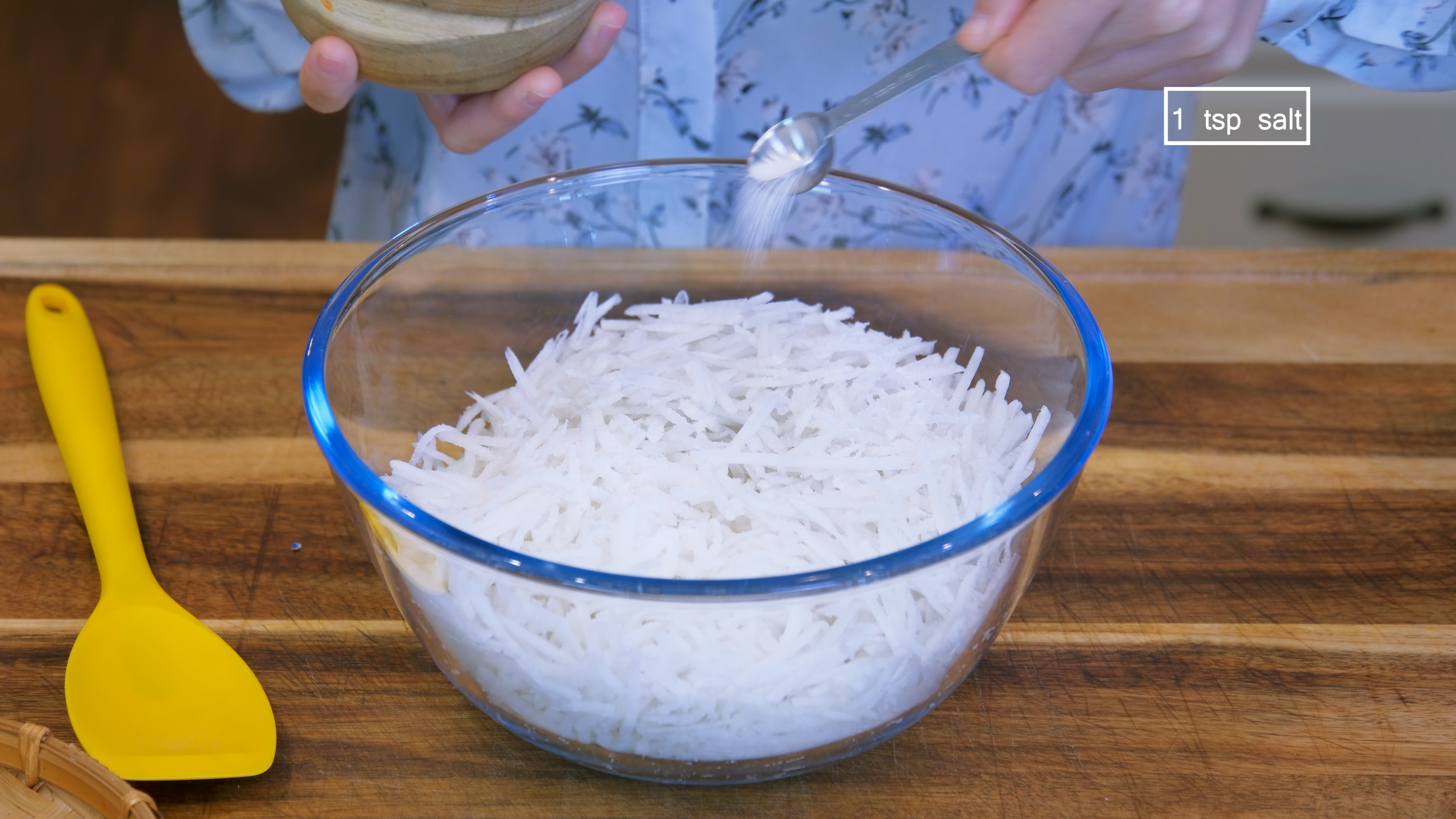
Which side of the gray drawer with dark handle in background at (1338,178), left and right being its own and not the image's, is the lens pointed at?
front

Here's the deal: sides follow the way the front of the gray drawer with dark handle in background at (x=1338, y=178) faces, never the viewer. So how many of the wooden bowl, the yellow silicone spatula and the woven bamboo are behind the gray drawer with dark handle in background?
0

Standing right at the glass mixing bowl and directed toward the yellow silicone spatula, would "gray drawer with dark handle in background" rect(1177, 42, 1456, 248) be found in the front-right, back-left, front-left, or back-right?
back-right

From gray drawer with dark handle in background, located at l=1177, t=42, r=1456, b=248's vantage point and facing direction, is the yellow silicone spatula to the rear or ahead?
ahead

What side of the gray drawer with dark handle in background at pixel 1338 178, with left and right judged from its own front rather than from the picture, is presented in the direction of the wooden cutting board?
front

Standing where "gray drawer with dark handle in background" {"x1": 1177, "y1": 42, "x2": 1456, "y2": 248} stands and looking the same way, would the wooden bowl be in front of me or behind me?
in front

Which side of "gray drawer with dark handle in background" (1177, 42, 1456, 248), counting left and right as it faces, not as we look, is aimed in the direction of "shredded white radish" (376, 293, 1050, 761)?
front

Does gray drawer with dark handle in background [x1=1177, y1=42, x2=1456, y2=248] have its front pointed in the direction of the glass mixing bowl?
yes

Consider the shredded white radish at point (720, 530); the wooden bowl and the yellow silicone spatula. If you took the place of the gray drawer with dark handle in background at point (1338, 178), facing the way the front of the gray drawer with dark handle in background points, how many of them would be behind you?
0

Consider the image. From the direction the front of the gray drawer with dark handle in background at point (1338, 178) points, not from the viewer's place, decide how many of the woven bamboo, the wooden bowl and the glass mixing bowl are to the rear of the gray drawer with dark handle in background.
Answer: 0

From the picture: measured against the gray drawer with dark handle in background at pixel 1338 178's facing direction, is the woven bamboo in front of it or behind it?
in front
